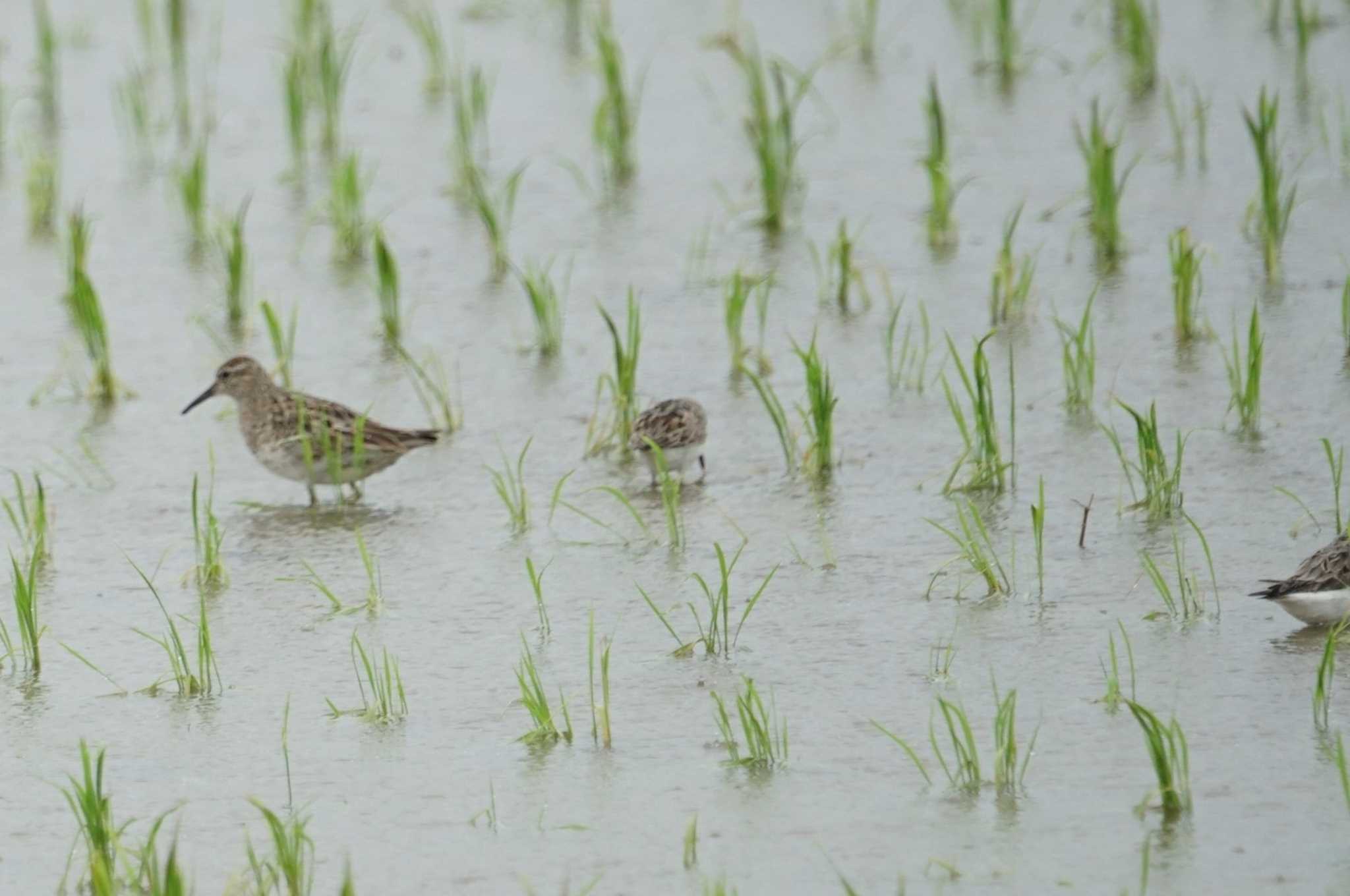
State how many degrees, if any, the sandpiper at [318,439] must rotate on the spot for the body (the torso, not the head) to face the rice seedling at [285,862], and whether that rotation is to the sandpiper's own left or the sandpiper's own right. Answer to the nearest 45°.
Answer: approximately 90° to the sandpiper's own left

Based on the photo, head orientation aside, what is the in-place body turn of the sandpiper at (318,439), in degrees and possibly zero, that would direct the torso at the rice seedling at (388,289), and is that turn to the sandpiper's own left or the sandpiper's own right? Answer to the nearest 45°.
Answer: approximately 90° to the sandpiper's own right

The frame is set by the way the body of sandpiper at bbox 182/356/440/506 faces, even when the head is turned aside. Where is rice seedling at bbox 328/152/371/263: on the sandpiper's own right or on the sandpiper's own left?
on the sandpiper's own right

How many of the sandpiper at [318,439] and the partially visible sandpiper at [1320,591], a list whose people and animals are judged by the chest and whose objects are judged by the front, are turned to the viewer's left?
1

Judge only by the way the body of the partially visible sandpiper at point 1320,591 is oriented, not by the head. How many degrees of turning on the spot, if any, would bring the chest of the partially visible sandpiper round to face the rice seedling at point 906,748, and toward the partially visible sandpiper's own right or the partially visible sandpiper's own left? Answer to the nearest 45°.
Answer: approximately 135° to the partially visible sandpiper's own right

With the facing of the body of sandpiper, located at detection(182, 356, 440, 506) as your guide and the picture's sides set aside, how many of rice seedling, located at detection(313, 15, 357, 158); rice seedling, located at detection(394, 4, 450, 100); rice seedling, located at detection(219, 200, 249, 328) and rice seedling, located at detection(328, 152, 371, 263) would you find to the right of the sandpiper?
4

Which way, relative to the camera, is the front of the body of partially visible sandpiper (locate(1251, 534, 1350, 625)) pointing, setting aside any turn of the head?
to the viewer's right

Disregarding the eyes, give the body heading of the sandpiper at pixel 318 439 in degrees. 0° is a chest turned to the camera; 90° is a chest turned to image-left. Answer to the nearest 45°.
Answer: approximately 90°

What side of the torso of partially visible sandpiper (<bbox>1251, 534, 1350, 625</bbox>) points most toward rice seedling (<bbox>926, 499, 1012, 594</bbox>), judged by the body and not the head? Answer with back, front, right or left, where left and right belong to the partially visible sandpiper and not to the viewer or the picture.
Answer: back

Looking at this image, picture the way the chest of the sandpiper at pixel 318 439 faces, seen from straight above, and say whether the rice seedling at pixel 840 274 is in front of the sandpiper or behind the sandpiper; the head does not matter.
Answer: behind

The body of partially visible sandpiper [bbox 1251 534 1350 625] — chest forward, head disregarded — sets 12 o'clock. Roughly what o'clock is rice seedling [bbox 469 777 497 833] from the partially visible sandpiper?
The rice seedling is roughly at 5 o'clock from the partially visible sandpiper.

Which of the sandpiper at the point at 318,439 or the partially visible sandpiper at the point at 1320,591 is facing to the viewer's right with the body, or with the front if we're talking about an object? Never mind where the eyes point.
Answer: the partially visible sandpiper
